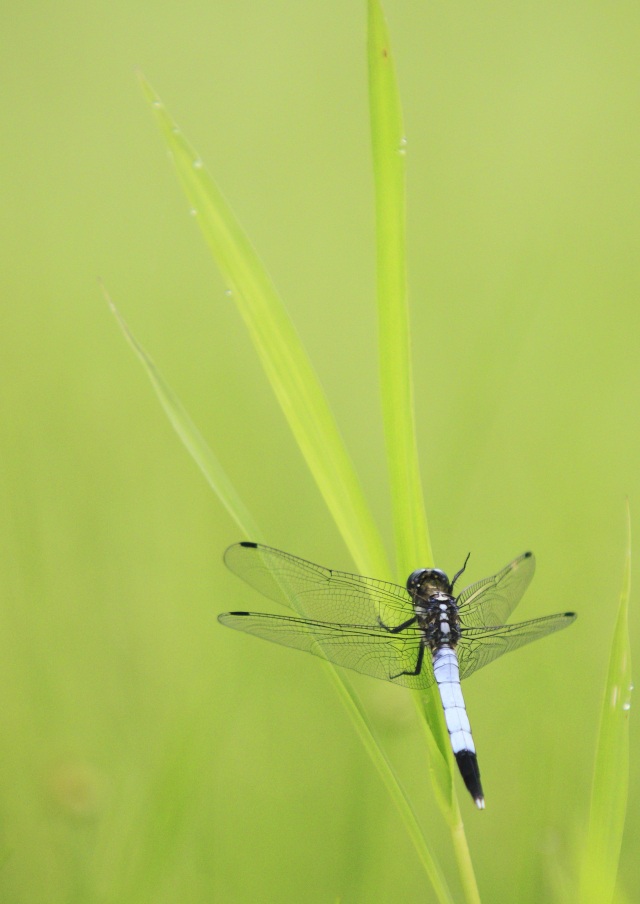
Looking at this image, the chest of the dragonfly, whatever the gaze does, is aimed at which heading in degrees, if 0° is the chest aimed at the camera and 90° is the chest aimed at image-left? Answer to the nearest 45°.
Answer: approximately 180°
